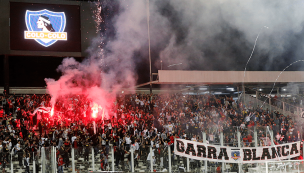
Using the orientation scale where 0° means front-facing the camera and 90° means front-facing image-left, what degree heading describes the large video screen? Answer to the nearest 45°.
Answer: approximately 0°

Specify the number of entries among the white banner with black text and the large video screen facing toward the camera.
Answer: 2

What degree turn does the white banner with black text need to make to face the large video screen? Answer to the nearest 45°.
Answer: approximately 135° to its right

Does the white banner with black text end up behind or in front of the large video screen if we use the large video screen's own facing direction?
in front
